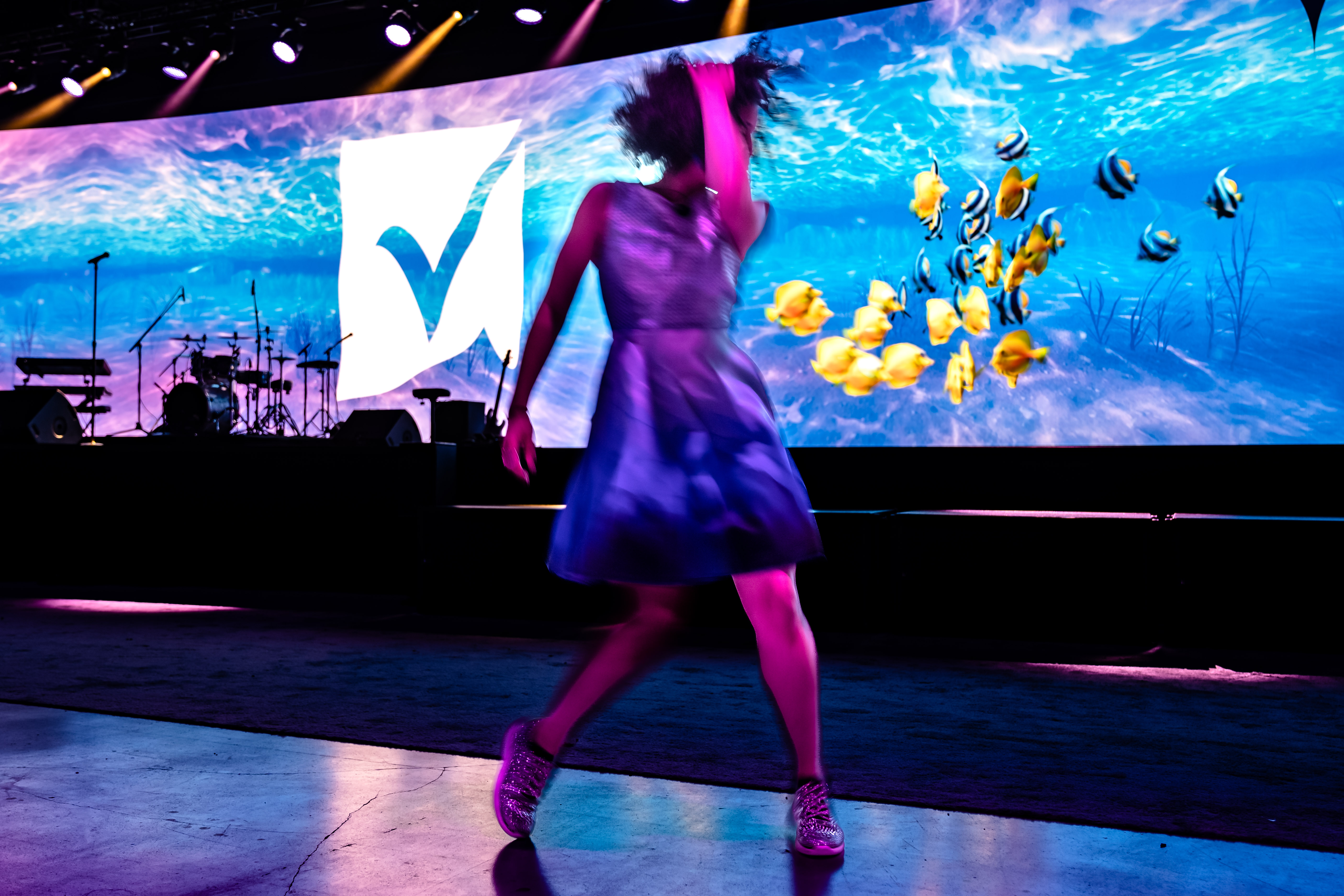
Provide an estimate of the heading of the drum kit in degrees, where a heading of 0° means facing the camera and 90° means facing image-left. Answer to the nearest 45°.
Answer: approximately 45°

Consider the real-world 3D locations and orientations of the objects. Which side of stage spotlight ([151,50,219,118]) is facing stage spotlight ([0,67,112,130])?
right

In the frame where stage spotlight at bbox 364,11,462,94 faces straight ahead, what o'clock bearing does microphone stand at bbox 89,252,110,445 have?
The microphone stand is roughly at 2 o'clock from the stage spotlight.

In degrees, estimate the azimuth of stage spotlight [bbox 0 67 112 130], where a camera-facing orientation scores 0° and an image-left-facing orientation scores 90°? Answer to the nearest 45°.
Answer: approximately 45°

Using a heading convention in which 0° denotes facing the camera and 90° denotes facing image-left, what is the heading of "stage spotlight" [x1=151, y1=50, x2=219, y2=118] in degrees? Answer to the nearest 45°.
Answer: approximately 45°
